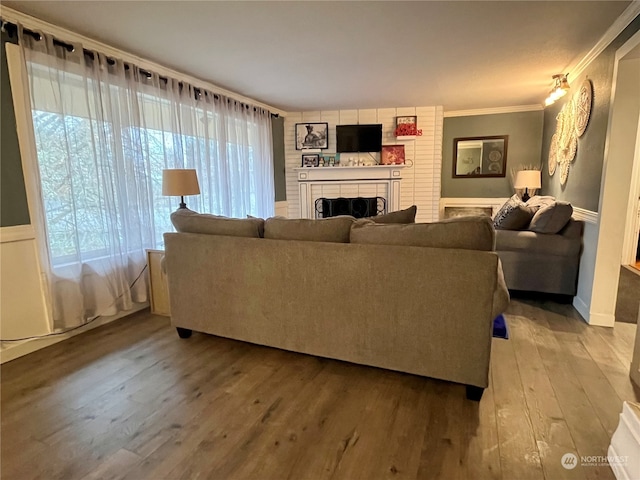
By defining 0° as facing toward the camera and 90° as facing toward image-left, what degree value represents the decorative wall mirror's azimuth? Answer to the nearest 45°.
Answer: approximately 0°

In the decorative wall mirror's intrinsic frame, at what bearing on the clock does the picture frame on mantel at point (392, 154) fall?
The picture frame on mantel is roughly at 2 o'clock from the decorative wall mirror.

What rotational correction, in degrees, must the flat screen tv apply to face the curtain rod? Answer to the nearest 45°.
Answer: approximately 45° to its right

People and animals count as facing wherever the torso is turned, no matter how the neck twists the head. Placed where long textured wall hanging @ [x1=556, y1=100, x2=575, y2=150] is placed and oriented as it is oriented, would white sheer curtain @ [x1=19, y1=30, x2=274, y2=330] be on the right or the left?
on its left

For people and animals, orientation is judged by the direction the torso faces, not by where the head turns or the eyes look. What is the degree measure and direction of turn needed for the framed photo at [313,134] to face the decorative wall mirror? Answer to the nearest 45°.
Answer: approximately 90° to its left

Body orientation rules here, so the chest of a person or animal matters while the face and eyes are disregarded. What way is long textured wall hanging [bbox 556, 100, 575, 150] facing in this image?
to the viewer's left

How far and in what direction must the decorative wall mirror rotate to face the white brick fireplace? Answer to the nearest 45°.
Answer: approximately 45° to its right

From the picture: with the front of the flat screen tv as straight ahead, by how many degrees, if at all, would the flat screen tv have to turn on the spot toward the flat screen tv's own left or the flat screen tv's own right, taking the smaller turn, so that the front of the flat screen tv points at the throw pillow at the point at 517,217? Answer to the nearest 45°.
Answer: approximately 45° to the flat screen tv's own left
